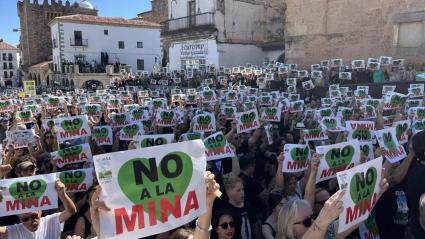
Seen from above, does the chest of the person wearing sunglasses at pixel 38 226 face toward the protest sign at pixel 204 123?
no

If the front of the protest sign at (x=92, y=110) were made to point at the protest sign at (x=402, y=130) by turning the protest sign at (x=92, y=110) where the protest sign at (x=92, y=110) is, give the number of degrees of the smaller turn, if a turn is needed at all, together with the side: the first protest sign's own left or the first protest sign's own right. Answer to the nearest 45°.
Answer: approximately 45° to the first protest sign's own left

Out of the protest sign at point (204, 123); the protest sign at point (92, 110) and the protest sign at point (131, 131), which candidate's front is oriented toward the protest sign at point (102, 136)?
the protest sign at point (92, 110)

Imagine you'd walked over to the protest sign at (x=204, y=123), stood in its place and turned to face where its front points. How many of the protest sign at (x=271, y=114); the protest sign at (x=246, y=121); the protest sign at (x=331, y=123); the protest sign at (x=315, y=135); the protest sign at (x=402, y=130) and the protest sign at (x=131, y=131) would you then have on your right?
1

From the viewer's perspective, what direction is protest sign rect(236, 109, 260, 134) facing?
toward the camera

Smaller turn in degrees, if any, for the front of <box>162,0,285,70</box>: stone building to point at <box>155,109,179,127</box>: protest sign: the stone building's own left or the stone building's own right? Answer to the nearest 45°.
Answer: approximately 45° to the stone building's own left

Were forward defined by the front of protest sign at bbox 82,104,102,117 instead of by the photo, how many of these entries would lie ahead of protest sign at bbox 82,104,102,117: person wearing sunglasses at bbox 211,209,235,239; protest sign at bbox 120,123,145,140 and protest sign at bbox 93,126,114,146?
3

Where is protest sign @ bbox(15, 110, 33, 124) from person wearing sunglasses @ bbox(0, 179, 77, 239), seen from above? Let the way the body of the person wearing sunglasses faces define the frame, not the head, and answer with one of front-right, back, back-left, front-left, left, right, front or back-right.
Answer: back

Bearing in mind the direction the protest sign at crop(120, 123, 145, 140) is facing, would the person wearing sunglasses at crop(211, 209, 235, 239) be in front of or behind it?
in front

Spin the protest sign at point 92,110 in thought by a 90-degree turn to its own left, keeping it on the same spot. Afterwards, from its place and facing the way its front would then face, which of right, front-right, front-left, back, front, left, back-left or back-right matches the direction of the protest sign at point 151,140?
right

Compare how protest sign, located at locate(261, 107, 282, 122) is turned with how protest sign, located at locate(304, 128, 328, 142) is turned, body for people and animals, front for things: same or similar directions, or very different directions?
same or similar directions

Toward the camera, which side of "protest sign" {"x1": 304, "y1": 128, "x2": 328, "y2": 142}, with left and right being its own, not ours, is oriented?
front

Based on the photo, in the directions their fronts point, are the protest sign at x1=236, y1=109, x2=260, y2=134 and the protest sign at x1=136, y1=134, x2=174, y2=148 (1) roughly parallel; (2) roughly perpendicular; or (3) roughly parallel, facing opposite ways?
roughly parallel

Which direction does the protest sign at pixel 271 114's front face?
toward the camera

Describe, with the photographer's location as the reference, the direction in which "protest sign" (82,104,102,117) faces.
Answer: facing the viewer

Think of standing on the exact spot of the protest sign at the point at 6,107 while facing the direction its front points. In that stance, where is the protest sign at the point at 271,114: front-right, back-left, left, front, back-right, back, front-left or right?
front-left

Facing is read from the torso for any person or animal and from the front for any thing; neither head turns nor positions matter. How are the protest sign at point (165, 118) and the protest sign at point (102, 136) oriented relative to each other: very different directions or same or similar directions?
same or similar directions

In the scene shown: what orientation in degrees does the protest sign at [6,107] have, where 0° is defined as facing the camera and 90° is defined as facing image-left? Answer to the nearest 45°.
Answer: approximately 0°

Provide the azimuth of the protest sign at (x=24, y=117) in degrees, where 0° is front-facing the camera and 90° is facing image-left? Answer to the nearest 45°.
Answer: approximately 0°

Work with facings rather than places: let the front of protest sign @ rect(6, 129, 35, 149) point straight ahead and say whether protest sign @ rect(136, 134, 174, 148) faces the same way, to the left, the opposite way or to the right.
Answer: the same way
